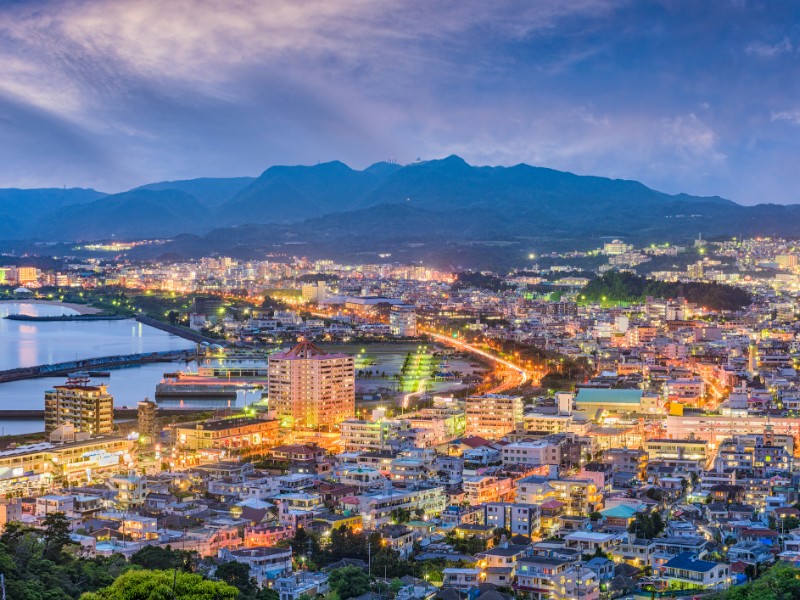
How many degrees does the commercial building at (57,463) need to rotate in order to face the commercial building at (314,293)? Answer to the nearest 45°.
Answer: approximately 135° to its left

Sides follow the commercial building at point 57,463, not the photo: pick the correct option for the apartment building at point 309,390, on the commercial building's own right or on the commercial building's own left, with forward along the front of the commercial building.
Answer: on the commercial building's own left

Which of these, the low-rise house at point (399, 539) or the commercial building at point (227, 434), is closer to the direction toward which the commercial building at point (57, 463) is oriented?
the low-rise house

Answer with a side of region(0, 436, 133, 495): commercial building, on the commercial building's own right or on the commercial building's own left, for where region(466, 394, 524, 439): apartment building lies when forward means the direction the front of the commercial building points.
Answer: on the commercial building's own left

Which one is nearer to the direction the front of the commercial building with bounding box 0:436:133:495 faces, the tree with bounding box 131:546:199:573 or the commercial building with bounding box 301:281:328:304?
the tree

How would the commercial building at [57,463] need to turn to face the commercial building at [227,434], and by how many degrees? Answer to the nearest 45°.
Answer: approximately 90° to its left

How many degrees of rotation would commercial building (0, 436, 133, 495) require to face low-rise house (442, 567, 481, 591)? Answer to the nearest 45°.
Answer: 0° — it already faces it

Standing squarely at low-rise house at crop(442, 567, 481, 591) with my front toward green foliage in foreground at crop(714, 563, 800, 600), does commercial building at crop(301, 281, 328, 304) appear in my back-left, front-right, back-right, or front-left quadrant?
back-left

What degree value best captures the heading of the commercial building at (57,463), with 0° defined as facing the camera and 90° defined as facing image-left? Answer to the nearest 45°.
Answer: approximately 315°
